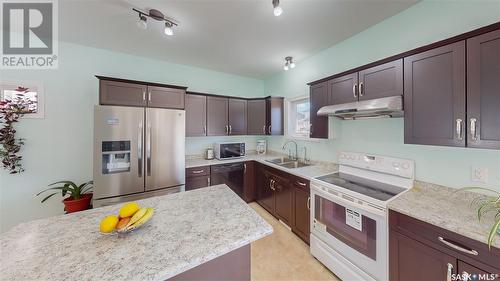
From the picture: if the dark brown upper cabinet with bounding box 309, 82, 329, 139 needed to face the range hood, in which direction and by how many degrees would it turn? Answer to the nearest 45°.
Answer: approximately 90° to its left

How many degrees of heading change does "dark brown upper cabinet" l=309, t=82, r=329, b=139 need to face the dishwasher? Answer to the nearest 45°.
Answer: approximately 45° to its right

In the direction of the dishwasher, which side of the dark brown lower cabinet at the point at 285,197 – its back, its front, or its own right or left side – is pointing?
right

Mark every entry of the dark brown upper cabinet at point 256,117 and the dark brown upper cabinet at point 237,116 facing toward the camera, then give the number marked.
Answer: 2

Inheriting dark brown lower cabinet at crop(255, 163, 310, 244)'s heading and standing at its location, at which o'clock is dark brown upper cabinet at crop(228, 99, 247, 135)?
The dark brown upper cabinet is roughly at 3 o'clock from the dark brown lower cabinet.

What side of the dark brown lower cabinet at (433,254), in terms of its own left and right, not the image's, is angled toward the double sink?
right

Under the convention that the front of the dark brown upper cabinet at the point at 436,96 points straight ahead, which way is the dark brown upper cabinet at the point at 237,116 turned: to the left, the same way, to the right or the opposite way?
to the left
